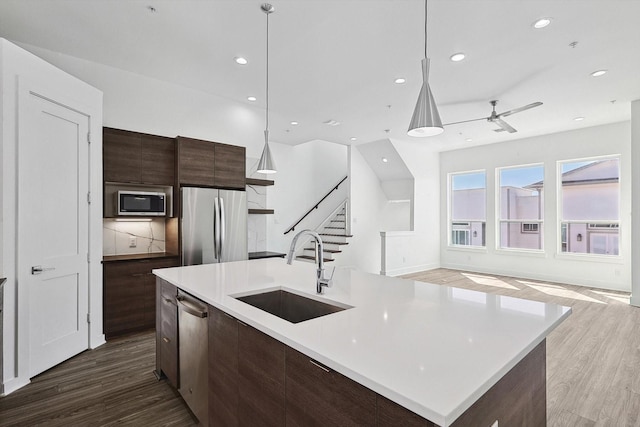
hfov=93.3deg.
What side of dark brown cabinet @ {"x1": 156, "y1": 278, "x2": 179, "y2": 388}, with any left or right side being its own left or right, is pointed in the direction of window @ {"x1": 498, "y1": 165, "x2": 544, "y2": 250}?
back

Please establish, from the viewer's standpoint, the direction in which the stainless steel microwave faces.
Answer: facing the viewer

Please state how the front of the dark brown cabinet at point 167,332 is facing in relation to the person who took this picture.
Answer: facing to the left of the viewer

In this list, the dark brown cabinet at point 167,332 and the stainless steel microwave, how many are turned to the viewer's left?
1

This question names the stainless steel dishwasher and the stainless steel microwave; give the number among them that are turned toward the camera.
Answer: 1

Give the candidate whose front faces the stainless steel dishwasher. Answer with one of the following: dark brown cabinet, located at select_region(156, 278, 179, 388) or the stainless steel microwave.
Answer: the stainless steel microwave

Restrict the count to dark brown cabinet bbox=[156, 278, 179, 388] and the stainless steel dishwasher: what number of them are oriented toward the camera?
0

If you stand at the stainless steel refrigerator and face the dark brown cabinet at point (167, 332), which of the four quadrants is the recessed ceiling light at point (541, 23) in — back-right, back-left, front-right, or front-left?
front-left

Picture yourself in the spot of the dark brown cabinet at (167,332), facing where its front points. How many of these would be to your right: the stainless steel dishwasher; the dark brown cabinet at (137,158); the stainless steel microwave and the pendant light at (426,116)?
2

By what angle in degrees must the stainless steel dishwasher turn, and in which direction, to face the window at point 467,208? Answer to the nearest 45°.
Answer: approximately 135° to its right

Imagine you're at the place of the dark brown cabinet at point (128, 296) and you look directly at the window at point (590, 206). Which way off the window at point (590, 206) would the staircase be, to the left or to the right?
left

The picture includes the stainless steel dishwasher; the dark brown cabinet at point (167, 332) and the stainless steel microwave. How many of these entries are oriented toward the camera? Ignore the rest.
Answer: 1

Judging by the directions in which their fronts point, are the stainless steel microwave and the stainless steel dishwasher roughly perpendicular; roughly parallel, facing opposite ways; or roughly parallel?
roughly perpendicular

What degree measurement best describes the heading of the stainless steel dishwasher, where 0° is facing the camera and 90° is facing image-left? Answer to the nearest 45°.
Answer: approximately 90°

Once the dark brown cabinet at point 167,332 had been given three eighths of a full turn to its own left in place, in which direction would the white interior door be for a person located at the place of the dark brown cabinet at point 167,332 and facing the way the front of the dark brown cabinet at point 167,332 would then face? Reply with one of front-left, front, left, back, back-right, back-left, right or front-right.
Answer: back
